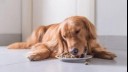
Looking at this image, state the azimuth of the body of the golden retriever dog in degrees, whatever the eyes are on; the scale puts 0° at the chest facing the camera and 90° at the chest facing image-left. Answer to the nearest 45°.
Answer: approximately 315°
